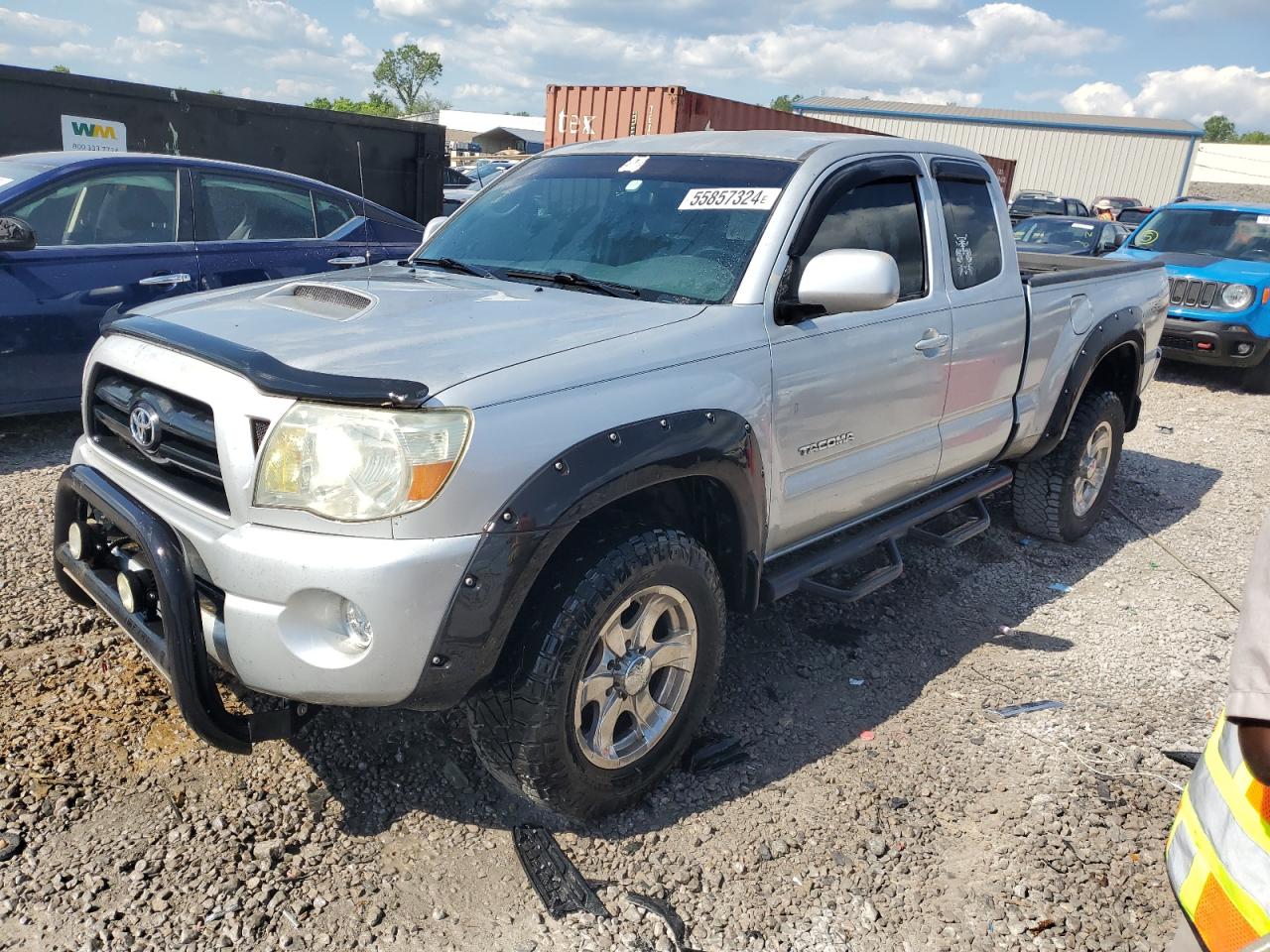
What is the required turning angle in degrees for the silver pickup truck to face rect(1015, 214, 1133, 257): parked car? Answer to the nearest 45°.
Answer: approximately 180°

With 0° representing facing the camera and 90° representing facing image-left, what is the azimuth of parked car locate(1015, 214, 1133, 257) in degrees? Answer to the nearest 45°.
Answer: approximately 45°

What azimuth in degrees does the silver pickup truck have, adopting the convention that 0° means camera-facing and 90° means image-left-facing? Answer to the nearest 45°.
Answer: approximately 45°

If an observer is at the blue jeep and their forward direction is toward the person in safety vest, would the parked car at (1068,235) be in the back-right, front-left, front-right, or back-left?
back-right

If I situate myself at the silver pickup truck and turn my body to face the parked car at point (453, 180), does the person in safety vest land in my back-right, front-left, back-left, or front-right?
back-right

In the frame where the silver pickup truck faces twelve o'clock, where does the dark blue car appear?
The dark blue car is roughly at 3 o'clock from the silver pickup truck.

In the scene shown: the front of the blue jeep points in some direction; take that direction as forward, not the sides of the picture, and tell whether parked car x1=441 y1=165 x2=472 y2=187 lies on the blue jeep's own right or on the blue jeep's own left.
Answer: on the blue jeep's own right

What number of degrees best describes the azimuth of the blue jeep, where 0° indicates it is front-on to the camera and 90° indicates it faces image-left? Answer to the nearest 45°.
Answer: approximately 45°
